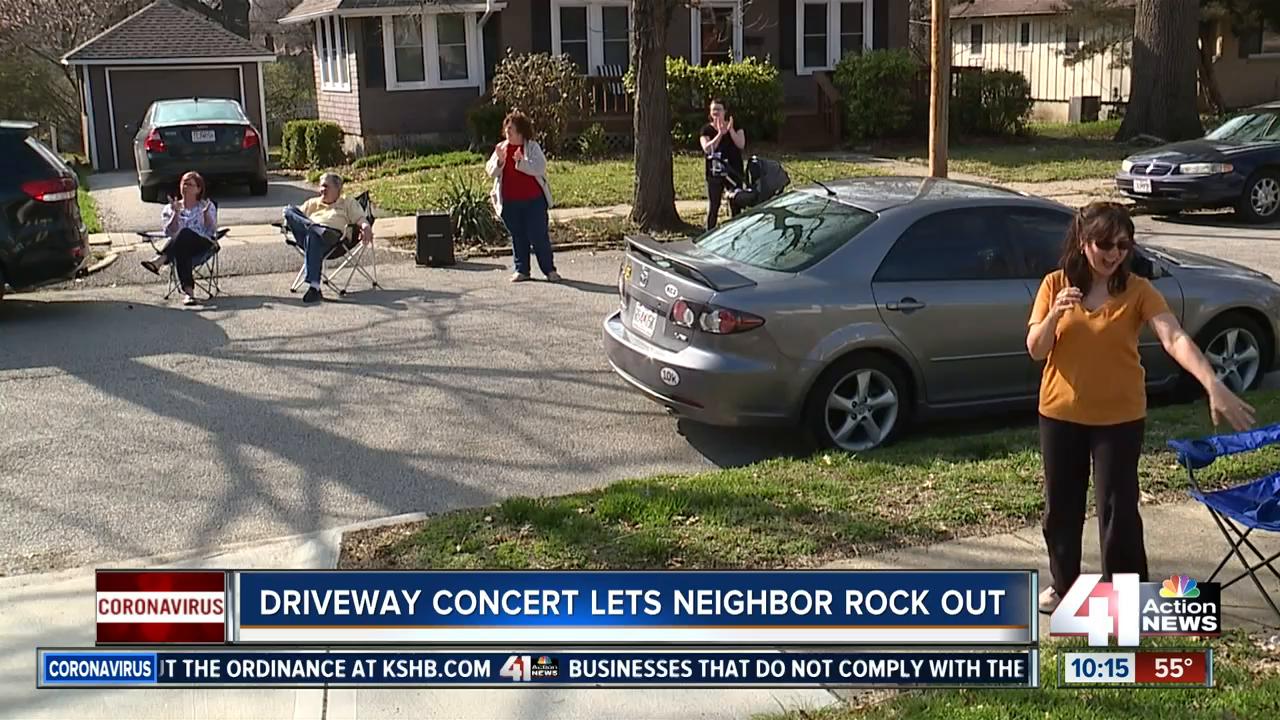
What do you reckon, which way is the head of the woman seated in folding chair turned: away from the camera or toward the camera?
toward the camera

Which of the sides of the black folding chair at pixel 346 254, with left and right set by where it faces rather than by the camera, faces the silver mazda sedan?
left

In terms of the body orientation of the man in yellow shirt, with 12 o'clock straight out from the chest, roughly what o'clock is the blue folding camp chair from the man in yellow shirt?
The blue folding camp chair is roughly at 10 o'clock from the man in yellow shirt.

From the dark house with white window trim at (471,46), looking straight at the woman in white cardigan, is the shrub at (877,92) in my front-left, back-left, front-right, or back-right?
front-left

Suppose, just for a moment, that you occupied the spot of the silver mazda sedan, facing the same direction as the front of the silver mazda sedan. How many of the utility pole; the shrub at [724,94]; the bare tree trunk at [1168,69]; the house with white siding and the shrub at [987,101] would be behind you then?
0

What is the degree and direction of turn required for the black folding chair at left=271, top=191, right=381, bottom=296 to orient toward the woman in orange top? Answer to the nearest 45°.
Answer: approximately 45° to its left

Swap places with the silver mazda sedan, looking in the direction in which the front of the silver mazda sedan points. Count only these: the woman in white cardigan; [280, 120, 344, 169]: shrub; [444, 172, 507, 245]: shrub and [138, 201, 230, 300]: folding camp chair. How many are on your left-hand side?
4

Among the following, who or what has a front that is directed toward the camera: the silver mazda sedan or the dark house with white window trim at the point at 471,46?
the dark house with white window trim

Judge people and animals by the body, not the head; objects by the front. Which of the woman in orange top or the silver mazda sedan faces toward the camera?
the woman in orange top

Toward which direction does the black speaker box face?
toward the camera

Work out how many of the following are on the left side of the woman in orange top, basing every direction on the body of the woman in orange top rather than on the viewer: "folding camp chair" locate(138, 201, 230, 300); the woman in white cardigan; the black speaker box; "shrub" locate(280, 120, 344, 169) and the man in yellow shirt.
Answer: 0

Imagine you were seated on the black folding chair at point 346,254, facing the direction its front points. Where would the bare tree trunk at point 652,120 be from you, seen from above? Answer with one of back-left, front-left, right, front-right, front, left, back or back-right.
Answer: back

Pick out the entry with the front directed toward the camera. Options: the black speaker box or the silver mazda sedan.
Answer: the black speaker box

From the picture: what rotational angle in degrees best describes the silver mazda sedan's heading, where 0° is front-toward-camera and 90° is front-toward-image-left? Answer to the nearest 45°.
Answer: approximately 225°

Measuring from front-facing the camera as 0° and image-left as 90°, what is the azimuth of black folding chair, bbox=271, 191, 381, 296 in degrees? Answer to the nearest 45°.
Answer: approximately 45°

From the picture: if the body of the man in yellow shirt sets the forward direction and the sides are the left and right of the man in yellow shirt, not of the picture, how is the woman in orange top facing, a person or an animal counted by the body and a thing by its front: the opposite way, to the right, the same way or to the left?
the same way

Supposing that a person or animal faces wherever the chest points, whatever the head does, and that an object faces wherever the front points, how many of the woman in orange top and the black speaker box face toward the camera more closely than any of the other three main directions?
2

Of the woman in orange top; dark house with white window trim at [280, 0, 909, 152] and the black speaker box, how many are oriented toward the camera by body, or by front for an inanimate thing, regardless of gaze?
3
